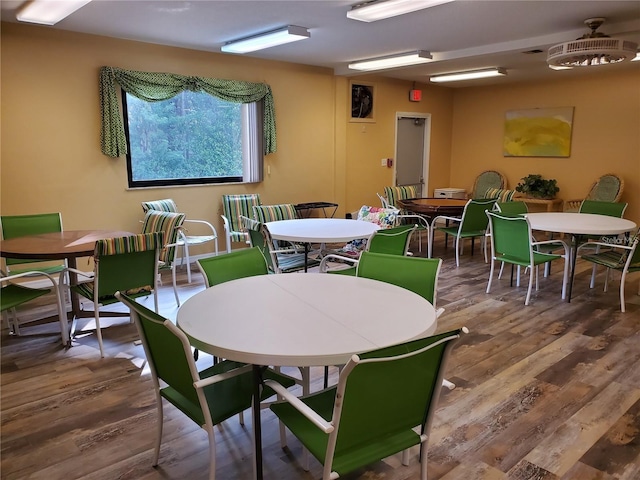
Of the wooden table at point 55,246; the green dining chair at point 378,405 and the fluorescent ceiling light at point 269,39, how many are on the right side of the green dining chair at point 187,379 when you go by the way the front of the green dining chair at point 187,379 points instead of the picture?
1

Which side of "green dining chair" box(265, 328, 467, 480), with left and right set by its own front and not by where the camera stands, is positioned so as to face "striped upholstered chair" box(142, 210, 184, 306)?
front

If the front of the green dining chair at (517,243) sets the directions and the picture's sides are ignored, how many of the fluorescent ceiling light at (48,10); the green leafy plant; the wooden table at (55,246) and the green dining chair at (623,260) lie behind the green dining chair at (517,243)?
2

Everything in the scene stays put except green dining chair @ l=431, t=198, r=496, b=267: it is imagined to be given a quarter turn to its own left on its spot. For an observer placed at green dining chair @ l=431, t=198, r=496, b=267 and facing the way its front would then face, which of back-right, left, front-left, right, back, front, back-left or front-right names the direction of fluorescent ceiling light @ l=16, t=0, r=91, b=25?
front

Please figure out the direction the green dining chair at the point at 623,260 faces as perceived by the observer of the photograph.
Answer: facing away from the viewer and to the left of the viewer

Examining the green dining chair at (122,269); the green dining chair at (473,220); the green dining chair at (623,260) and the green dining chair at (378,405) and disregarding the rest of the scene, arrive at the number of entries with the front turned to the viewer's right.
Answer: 0

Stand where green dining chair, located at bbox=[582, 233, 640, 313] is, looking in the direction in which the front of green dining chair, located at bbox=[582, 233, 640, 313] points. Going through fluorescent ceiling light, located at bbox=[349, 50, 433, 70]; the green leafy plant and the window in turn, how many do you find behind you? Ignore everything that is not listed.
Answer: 0

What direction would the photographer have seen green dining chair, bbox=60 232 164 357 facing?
facing away from the viewer and to the left of the viewer

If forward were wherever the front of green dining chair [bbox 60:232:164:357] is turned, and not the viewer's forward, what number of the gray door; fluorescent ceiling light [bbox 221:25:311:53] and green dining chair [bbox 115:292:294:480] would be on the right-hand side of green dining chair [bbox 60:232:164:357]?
2

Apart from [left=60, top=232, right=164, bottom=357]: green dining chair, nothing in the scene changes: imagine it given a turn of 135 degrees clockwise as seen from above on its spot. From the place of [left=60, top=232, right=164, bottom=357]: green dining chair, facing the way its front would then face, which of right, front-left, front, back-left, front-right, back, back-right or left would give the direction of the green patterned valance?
left

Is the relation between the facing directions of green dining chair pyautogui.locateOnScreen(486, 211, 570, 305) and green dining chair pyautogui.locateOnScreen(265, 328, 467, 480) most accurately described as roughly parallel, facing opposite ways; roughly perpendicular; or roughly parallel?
roughly perpendicular

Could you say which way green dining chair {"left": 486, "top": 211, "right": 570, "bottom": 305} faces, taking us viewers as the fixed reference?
facing away from the viewer and to the right of the viewer
